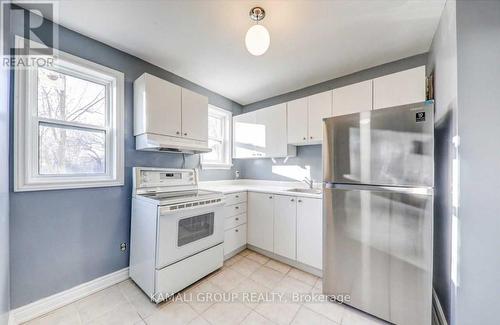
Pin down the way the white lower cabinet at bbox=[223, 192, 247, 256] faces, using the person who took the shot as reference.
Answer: facing the viewer and to the right of the viewer

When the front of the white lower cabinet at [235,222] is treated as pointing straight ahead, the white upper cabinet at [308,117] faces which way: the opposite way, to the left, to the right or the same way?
to the right

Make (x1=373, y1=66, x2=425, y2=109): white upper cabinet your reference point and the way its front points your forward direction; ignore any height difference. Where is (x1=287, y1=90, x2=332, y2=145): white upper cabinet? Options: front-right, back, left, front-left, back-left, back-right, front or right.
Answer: front-right

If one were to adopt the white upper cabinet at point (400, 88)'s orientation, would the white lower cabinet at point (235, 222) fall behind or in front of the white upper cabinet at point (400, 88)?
in front

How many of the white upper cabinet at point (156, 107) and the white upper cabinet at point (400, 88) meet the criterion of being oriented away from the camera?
0

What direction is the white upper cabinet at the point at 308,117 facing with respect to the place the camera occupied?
facing the viewer and to the left of the viewer

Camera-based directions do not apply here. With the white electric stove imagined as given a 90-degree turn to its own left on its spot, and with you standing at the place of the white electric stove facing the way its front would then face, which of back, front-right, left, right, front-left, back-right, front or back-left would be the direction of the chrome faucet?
front-right

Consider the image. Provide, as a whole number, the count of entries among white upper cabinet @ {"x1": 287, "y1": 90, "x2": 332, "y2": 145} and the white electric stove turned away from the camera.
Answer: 0

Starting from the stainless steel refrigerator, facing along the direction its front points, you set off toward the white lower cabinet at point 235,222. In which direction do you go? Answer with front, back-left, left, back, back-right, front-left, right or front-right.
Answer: front-right

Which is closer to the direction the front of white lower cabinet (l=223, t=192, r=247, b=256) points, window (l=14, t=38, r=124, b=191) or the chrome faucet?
the chrome faucet
